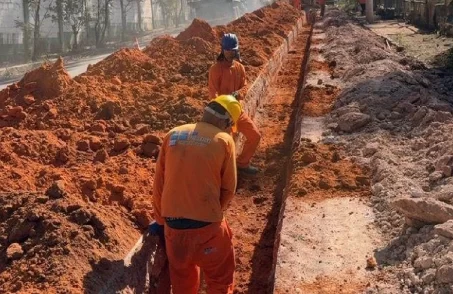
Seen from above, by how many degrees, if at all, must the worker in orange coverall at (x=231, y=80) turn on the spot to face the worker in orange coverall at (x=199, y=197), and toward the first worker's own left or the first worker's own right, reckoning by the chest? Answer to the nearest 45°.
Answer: approximately 45° to the first worker's own right

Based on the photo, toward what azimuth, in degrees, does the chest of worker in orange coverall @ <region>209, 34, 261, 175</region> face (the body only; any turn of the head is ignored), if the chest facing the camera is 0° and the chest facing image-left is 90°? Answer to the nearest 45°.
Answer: approximately 315°

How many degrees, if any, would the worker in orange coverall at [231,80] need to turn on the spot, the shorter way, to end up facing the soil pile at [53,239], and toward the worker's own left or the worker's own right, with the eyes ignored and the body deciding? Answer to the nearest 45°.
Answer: approximately 45° to the worker's own right

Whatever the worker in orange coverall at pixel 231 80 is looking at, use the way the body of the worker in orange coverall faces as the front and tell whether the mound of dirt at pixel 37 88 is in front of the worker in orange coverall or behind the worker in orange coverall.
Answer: behind

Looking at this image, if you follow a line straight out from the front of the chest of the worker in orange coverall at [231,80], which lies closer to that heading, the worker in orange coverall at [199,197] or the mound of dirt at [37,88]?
the worker in orange coverall
